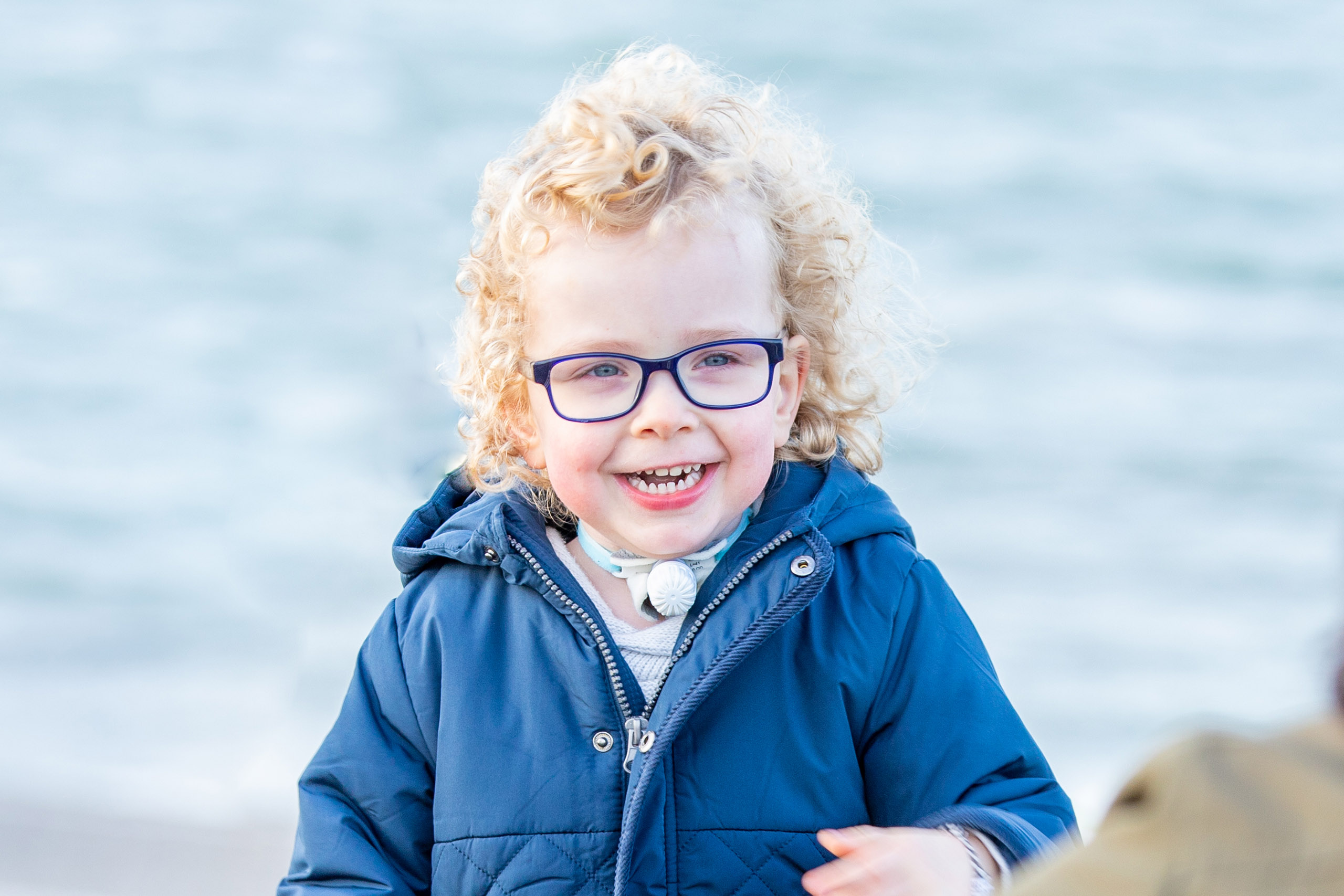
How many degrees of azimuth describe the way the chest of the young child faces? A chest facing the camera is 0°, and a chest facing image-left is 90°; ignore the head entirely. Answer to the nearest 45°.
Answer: approximately 0°
